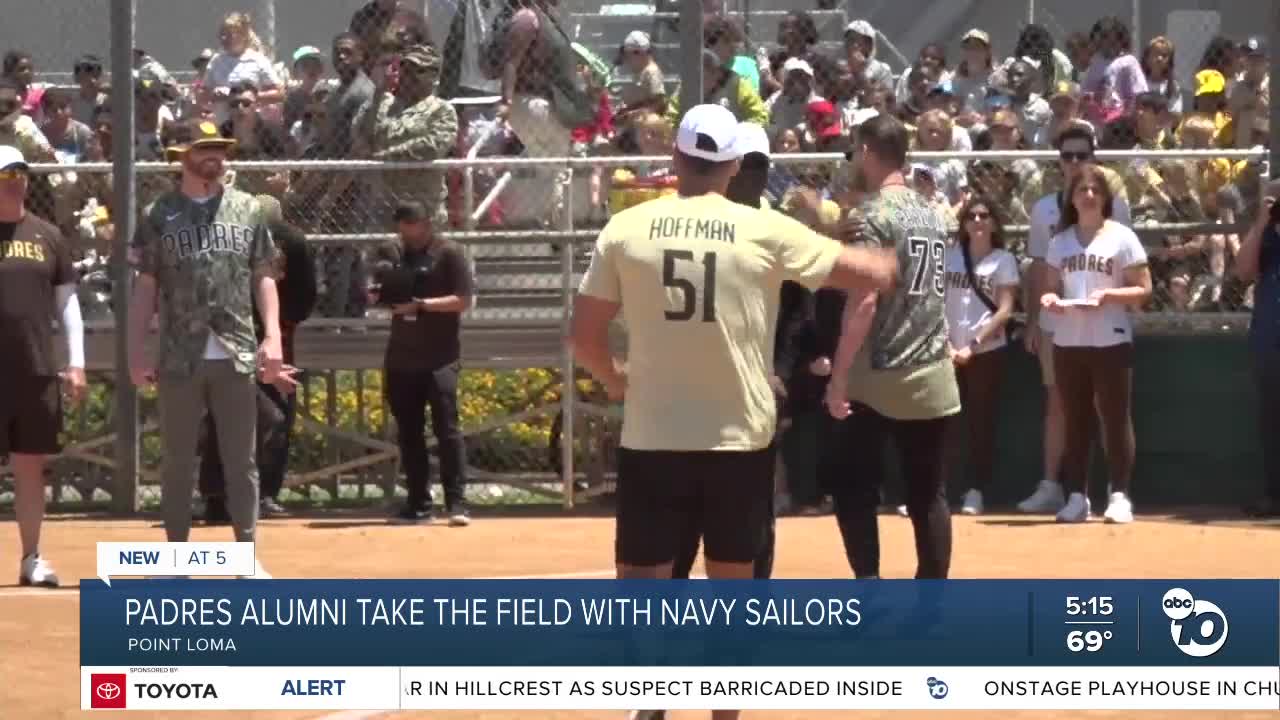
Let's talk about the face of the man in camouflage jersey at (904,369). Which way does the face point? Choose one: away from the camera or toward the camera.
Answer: away from the camera

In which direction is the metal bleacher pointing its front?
toward the camera

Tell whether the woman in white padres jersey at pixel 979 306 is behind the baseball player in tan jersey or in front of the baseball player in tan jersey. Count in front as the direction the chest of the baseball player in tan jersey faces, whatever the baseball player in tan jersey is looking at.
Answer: in front

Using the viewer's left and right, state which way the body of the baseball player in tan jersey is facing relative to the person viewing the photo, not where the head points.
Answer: facing away from the viewer

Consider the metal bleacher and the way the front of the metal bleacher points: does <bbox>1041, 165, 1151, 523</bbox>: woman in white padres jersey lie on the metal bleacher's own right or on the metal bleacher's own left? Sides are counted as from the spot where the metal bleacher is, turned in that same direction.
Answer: on the metal bleacher's own left

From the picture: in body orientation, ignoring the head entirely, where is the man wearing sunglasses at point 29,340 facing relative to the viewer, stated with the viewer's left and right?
facing the viewer

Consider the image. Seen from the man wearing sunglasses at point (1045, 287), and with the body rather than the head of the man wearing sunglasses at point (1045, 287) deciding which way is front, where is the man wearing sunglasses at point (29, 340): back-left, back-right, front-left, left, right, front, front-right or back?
front-right

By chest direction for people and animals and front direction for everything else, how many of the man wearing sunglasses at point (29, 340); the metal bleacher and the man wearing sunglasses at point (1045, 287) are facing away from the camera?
0

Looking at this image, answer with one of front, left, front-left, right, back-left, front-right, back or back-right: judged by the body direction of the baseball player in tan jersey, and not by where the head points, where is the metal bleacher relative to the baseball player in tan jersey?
front

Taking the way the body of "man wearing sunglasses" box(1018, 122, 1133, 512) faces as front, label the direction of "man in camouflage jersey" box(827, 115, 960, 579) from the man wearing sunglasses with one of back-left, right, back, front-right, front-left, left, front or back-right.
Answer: front

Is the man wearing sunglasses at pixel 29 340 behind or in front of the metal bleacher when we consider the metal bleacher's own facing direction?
in front

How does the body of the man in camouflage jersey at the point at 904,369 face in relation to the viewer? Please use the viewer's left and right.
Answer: facing away from the viewer and to the left of the viewer

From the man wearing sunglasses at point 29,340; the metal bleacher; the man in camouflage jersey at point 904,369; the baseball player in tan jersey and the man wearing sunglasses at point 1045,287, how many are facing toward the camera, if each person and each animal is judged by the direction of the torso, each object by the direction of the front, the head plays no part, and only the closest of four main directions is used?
3
